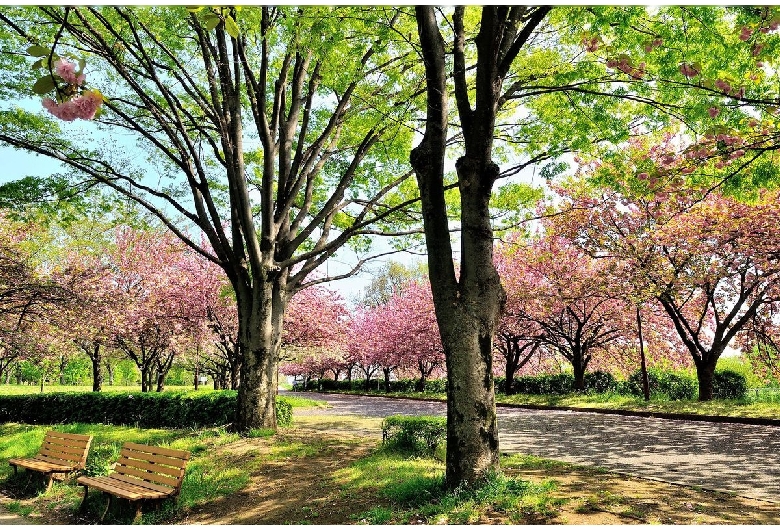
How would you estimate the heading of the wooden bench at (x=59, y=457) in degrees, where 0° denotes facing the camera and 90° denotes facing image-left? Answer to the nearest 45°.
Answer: approximately 45°

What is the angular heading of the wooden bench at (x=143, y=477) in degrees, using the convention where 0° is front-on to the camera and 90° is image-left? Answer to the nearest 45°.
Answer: approximately 45°

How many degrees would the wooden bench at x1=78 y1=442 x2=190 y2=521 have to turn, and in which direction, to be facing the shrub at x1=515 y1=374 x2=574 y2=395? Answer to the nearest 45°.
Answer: approximately 180°

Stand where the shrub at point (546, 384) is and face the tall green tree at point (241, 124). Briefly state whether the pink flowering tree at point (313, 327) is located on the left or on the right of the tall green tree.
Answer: right

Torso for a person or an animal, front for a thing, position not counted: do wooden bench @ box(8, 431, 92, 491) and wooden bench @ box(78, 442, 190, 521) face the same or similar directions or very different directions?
same or similar directions

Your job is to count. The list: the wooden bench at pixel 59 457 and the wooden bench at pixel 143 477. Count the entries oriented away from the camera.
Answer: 0

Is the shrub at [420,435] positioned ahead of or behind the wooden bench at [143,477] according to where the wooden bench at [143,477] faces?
behind

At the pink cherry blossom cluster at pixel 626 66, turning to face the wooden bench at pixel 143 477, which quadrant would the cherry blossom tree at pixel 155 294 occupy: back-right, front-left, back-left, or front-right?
front-right

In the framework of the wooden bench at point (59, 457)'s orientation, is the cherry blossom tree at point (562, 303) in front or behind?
behind
